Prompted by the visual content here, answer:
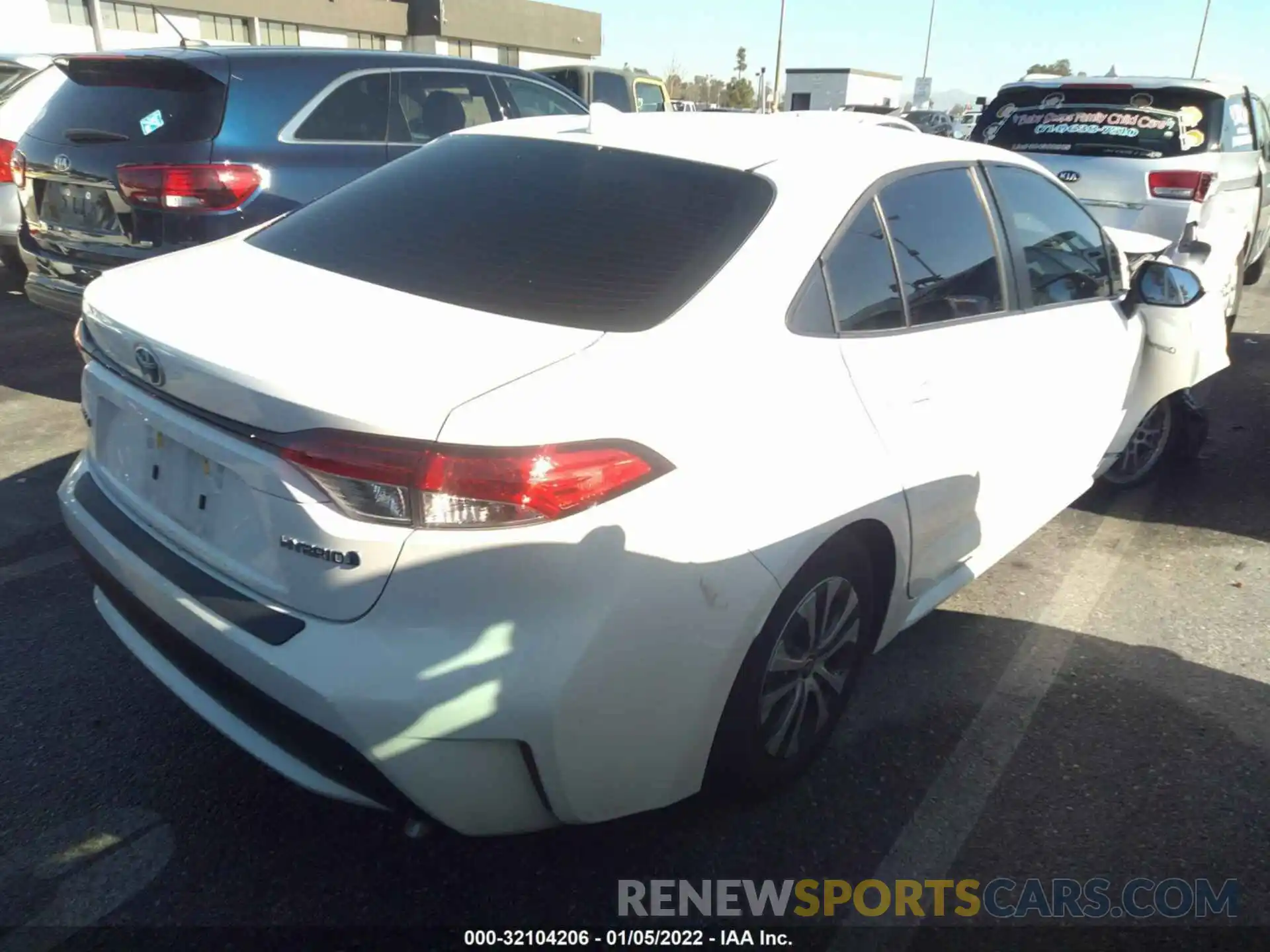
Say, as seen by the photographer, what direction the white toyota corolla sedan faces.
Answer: facing away from the viewer and to the right of the viewer

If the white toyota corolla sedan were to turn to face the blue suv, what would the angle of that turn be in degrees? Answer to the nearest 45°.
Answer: approximately 90° to its left

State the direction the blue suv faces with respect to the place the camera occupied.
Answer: facing away from the viewer and to the right of the viewer

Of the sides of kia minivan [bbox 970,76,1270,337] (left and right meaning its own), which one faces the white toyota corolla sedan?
back

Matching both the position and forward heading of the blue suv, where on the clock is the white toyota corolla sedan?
The white toyota corolla sedan is roughly at 4 o'clock from the blue suv.

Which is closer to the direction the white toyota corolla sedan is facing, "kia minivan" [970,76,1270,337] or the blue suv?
the kia minivan

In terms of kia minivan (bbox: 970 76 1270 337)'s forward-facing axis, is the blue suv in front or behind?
behind

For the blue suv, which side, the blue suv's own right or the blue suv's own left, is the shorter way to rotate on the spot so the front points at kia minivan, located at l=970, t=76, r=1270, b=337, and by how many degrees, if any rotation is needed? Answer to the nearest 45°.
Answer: approximately 45° to the blue suv's own right

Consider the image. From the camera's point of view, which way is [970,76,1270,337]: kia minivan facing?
away from the camera
